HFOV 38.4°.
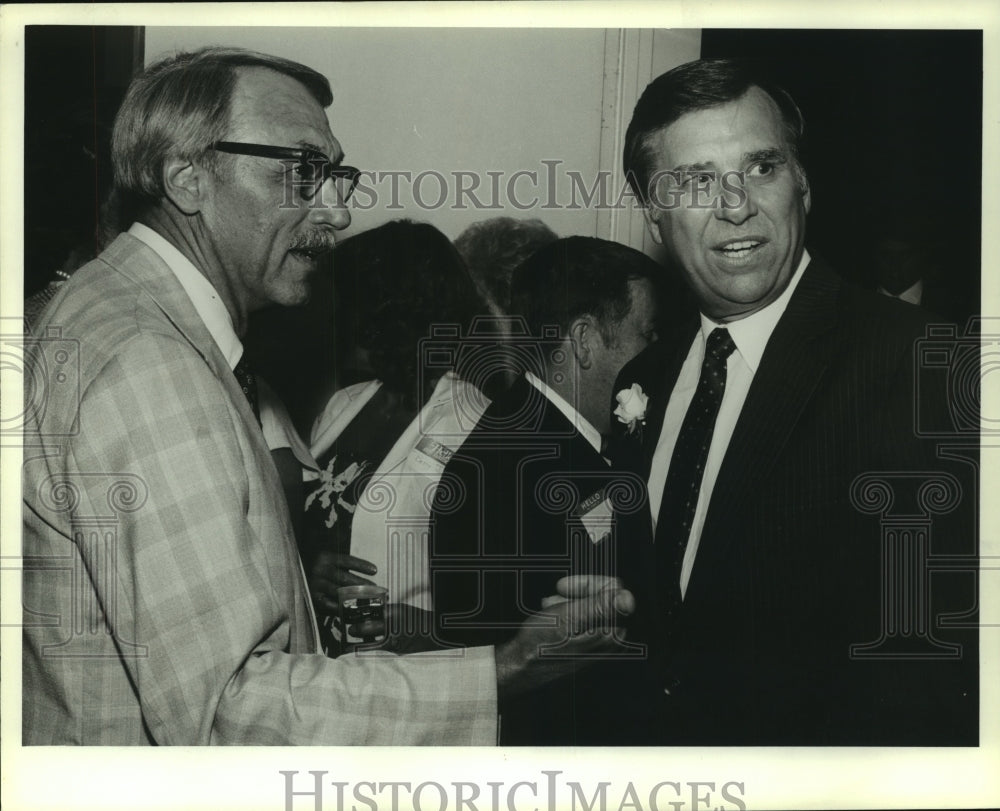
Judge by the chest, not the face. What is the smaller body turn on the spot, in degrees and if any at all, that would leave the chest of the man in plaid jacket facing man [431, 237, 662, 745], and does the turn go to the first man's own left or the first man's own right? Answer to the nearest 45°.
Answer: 0° — they already face them

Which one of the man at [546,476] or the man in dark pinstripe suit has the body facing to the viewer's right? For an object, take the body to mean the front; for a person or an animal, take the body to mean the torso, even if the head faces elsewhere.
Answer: the man

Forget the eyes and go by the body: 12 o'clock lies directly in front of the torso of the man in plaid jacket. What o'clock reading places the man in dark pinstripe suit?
The man in dark pinstripe suit is roughly at 12 o'clock from the man in plaid jacket.

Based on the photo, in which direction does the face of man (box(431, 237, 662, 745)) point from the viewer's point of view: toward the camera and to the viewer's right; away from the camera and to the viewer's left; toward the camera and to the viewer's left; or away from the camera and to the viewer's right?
away from the camera and to the viewer's right

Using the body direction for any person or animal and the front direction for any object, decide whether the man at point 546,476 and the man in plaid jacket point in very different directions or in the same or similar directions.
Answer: same or similar directions

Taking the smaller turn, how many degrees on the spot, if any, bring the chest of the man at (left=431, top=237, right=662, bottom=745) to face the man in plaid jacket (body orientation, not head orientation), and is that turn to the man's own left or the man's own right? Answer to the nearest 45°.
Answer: approximately 180°

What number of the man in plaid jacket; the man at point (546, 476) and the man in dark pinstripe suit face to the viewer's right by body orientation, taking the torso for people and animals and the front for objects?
2

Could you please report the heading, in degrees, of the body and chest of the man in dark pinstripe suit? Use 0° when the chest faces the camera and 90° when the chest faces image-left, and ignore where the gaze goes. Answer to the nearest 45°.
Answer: approximately 45°

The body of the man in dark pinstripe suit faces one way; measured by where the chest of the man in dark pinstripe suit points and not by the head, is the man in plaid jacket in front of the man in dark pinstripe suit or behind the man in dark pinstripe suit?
in front

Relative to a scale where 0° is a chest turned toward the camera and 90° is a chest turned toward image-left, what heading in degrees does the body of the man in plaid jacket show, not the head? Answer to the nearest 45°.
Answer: approximately 270°
